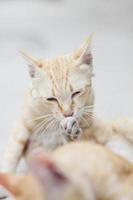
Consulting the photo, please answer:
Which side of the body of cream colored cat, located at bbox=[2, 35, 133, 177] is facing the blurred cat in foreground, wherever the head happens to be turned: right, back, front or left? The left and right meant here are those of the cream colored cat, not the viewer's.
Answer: front

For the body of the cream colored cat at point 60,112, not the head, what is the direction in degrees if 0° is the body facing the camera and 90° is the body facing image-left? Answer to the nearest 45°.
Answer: approximately 0°
